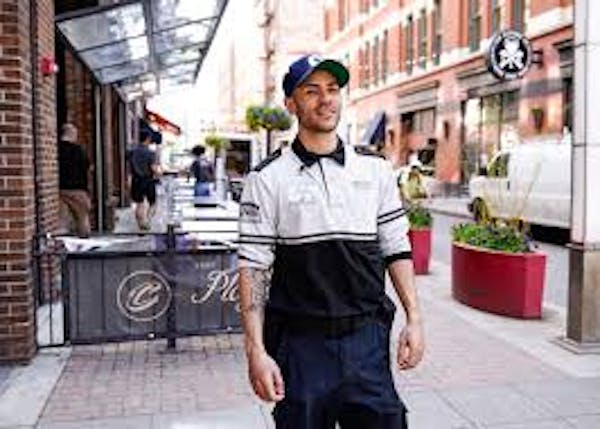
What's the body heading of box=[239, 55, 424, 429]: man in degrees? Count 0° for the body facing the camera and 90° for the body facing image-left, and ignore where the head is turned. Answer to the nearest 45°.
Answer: approximately 0°

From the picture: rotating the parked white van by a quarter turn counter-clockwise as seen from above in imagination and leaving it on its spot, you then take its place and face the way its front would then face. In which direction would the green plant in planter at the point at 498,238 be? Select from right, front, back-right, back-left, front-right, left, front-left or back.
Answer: front-left

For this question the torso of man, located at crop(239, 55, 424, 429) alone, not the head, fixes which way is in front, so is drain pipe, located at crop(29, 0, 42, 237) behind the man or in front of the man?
behind

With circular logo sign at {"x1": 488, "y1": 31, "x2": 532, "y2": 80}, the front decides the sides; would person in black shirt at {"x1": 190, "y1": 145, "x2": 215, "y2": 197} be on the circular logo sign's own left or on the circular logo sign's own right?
on the circular logo sign's own right

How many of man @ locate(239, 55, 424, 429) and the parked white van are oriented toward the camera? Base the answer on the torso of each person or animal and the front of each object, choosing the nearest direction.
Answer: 1

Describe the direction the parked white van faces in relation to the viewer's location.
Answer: facing away from the viewer and to the left of the viewer

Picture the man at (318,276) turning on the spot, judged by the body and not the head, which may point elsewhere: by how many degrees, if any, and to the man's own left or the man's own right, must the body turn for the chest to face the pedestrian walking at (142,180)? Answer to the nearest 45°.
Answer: approximately 180°

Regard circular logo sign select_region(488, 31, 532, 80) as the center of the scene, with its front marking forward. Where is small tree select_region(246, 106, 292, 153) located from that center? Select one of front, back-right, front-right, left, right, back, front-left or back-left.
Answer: back-right
